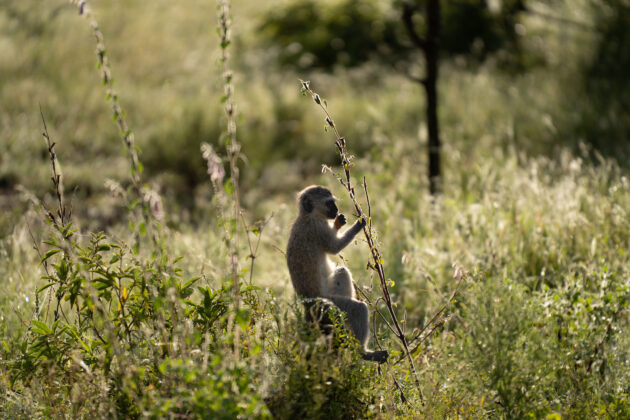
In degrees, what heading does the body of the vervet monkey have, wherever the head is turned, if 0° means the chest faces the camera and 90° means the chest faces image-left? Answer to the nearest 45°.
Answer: approximately 270°
